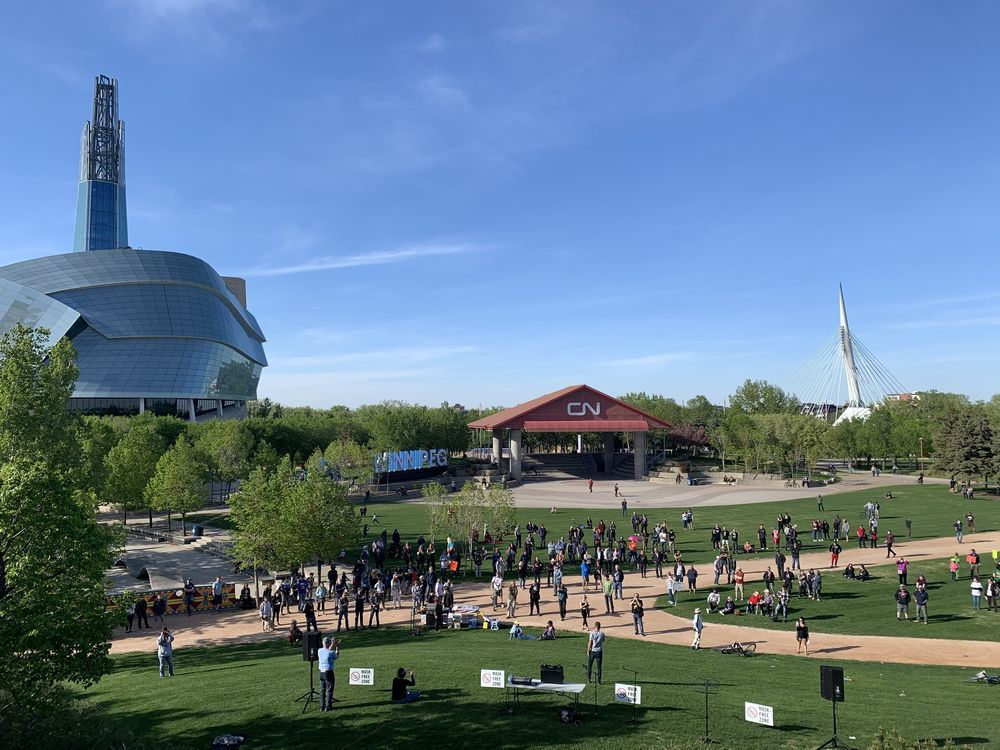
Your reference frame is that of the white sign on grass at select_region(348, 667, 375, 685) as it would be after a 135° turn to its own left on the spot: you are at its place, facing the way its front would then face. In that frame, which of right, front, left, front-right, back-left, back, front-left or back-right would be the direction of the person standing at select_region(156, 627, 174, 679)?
left

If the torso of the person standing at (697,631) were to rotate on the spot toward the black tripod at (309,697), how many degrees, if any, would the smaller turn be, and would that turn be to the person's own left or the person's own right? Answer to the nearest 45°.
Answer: approximately 45° to the person's own right

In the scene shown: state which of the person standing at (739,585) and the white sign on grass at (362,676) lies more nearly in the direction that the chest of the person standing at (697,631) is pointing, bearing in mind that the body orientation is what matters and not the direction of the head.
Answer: the white sign on grass

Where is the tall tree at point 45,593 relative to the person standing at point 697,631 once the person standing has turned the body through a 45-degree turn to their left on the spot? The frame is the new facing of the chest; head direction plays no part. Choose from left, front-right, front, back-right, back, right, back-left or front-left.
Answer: right

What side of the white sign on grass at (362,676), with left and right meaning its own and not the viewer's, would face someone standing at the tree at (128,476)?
back

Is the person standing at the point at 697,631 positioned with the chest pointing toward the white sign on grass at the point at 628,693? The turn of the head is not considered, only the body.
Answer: yes

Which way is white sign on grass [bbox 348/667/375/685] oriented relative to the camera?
toward the camera

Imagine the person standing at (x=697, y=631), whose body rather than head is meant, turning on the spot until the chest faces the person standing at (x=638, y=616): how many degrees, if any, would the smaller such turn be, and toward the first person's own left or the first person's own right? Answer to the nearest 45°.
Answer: approximately 135° to the first person's own right

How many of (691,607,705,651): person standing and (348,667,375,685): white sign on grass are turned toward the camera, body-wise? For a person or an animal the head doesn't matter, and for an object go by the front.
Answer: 2

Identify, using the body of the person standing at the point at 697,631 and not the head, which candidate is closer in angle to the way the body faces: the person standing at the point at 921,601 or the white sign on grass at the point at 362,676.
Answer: the white sign on grass

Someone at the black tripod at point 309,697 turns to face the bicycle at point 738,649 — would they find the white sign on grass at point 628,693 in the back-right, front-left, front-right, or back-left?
front-right

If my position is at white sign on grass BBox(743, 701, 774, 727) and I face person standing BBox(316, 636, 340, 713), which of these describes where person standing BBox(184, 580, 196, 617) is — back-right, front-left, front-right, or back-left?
front-right

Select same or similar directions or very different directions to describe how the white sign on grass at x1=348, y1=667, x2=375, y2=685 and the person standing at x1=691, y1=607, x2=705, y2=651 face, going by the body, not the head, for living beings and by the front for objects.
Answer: same or similar directions
